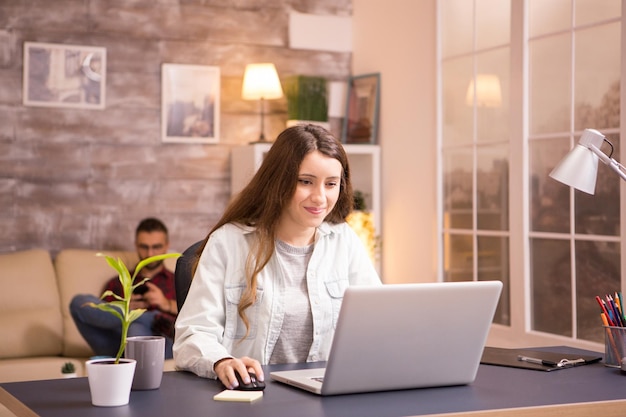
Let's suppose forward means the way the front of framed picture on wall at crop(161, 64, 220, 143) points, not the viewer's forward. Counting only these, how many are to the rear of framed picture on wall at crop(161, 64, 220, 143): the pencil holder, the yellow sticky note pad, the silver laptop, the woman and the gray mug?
0

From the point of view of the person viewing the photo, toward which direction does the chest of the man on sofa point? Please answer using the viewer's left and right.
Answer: facing the viewer and to the left of the viewer

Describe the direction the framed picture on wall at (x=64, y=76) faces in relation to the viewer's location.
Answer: facing the viewer

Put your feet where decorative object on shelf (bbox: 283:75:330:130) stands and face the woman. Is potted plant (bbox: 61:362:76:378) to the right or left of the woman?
right

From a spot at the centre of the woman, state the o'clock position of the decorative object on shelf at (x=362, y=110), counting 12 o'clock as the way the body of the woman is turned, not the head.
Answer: The decorative object on shelf is roughly at 8 o'clock from the woman.

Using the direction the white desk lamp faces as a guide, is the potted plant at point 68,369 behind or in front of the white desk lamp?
in front

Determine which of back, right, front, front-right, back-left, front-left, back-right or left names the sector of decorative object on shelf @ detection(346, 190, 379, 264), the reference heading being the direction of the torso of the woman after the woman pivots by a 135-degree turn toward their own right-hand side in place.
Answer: right

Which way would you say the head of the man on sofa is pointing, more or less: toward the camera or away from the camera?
toward the camera

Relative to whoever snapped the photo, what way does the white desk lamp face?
facing to the left of the viewer

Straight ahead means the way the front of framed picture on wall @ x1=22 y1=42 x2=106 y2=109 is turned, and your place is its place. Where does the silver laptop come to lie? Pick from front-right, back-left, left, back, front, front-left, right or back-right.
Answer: front

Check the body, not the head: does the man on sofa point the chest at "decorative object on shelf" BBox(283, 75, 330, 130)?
no

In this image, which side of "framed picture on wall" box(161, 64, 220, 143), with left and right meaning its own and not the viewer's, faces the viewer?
front

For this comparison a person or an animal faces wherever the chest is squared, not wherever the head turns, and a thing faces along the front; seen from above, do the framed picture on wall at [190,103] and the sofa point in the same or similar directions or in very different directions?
same or similar directions

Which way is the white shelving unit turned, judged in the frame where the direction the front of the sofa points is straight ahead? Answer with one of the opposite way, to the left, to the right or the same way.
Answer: the same way

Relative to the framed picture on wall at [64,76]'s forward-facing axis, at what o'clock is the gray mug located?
The gray mug is roughly at 12 o'clock from the framed picture on wall.

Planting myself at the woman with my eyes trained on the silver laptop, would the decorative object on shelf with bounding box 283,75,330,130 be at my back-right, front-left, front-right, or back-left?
back-left

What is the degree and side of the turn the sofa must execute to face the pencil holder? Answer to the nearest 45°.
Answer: approximately 45° to its left

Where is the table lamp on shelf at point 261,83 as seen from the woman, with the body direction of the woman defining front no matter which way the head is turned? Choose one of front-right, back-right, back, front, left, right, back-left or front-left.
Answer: back-left
